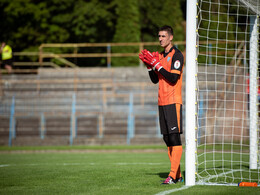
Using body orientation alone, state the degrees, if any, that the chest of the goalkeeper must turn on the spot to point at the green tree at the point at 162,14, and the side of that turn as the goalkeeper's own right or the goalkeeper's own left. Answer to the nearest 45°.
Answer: approximately 135° to the goalkeeper's own right

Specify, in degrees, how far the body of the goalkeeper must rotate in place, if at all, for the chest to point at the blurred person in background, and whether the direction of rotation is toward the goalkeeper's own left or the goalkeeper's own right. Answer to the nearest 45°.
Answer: approximately 90° to the goalkeeper's own right

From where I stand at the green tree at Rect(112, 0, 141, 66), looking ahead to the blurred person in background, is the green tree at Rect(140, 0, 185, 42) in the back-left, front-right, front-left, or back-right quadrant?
back-left

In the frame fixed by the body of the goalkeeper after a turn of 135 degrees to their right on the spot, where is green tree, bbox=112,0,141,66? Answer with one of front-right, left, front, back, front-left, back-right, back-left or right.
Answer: front

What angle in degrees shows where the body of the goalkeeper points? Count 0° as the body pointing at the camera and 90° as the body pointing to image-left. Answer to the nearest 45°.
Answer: approximately 45°
